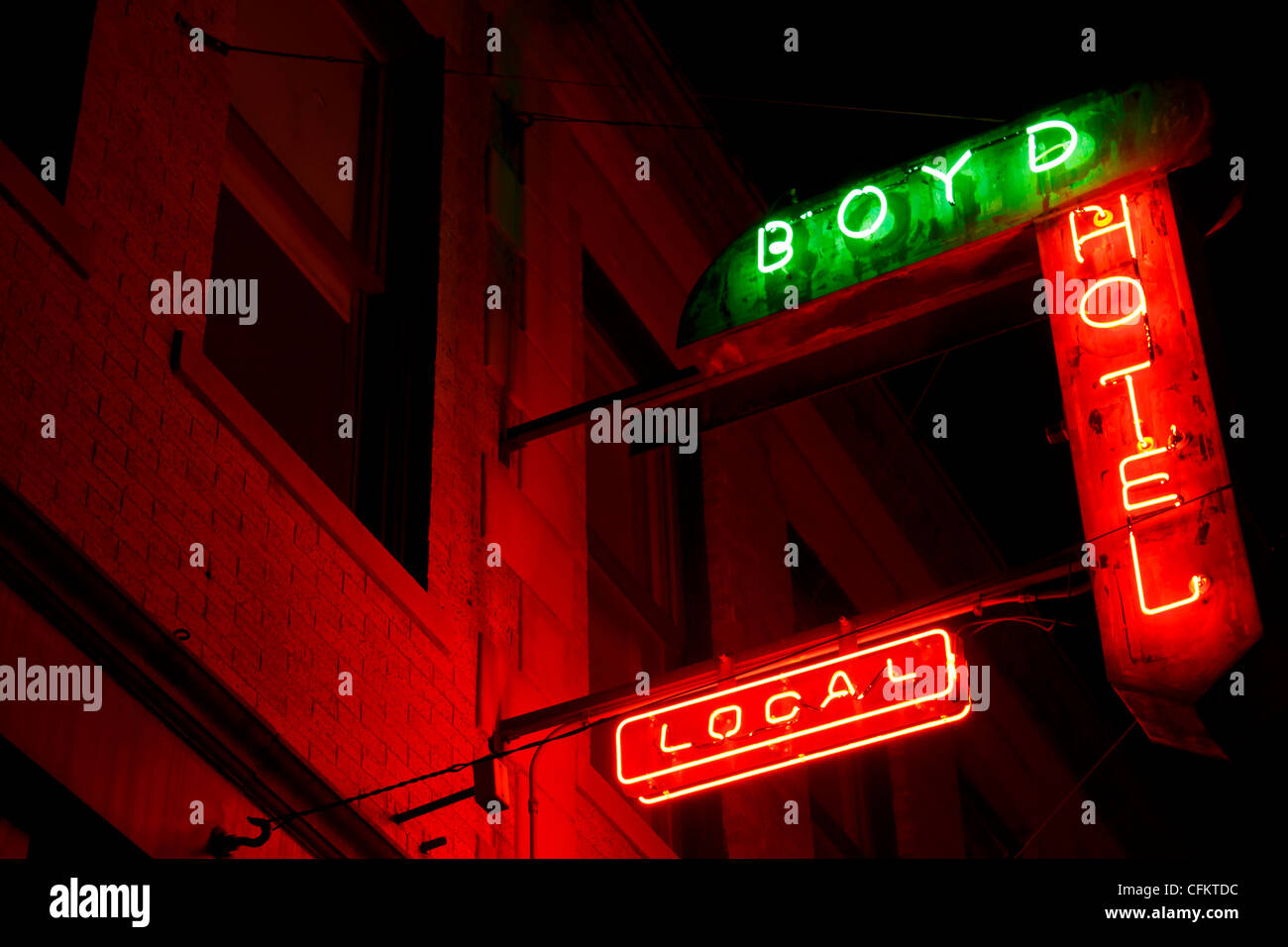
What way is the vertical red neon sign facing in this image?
toward the camera

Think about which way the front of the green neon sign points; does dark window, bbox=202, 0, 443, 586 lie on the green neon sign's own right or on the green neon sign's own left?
on the green neon sign's own right

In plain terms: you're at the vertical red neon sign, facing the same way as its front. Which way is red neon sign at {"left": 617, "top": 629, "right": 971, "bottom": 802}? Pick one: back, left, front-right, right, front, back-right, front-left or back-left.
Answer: right

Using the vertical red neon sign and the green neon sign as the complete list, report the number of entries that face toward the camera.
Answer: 2

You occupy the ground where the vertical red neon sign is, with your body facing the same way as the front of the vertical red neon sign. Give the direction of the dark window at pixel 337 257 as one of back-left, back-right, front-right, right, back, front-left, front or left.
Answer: right
